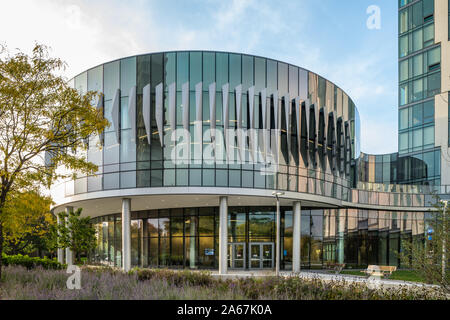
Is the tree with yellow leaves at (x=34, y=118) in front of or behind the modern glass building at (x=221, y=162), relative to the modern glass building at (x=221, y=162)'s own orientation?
in front

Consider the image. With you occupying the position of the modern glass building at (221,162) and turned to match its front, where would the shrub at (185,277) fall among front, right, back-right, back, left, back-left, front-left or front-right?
front

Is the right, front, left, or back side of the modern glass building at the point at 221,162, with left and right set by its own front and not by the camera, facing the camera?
front
